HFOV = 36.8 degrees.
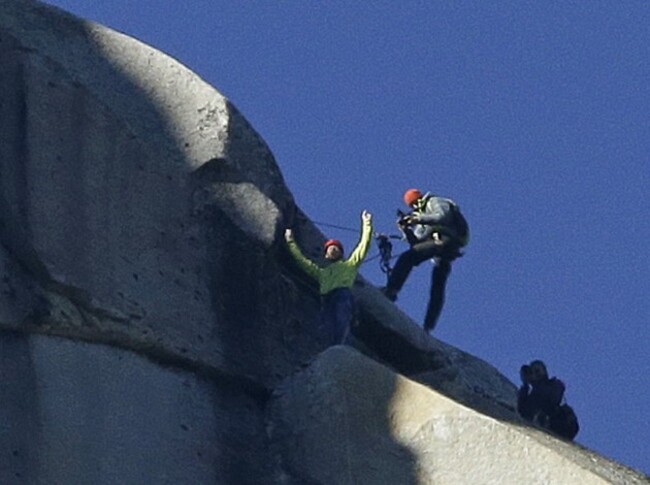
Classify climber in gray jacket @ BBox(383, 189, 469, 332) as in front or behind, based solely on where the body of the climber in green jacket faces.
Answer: behind

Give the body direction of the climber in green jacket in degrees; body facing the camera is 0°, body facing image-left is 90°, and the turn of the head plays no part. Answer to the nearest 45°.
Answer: approximately 0°

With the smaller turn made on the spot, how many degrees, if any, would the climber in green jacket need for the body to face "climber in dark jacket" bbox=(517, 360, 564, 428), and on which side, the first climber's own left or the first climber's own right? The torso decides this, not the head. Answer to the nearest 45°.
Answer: approximately 90° to the first climber's own left

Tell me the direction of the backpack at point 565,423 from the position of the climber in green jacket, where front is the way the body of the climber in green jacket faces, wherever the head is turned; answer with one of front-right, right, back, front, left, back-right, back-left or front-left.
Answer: left
